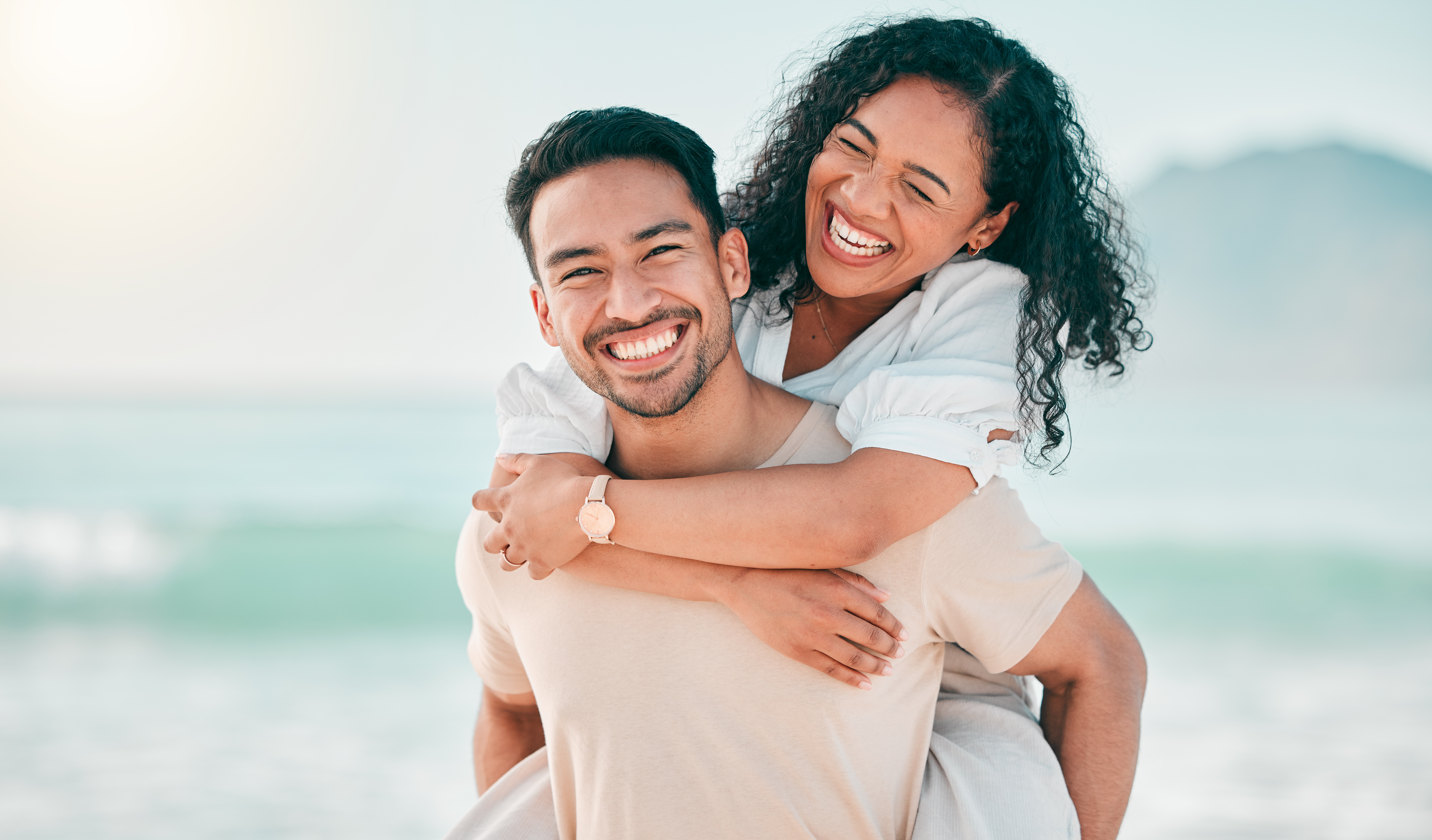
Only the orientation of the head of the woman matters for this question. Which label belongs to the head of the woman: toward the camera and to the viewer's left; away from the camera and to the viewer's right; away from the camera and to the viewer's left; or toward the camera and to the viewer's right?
toward the camera and to the viewer's left

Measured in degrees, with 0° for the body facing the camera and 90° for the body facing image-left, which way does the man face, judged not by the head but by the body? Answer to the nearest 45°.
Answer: approximately 0°

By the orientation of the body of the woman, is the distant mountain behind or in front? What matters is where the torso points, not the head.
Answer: behind
